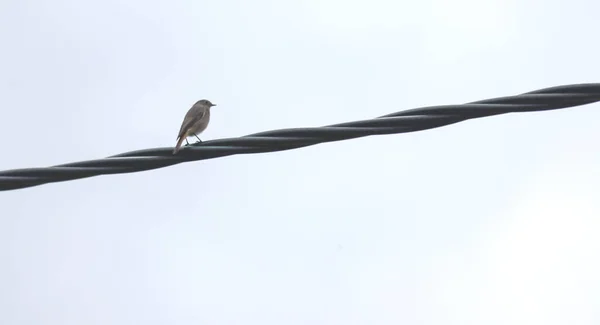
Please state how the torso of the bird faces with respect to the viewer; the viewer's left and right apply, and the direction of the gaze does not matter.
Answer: facing to the right of the viewer
